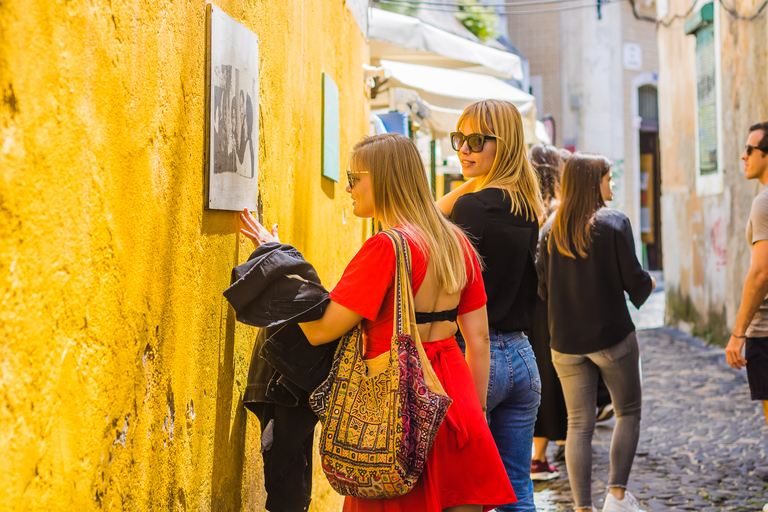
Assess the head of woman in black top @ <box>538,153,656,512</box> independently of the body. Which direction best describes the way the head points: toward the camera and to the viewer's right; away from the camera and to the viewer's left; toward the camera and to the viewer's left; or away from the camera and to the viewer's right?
away from the camera and to the viewer's right

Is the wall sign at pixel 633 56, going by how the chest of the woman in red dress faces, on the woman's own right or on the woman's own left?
on the woman's own right

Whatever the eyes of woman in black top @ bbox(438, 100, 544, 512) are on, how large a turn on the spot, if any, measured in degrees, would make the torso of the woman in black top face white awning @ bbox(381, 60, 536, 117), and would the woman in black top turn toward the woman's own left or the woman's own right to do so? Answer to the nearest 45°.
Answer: approximately 45° to the woman's own right

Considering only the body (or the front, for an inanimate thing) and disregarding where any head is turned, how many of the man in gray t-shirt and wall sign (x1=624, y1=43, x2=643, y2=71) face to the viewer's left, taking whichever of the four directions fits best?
1

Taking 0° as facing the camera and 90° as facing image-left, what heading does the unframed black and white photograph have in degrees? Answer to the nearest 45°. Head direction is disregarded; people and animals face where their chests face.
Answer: approximately 270°

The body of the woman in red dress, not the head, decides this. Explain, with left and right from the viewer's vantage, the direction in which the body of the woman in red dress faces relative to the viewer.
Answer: facing away from the viewer and to the left of the viewer

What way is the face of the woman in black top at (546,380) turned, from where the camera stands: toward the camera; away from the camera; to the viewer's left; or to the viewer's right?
away from the camera

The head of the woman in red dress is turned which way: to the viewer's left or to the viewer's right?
to the viewer's left

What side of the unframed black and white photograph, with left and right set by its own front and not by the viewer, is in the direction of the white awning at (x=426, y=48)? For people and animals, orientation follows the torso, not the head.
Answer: left

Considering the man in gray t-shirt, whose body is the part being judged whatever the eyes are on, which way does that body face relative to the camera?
to the viewer's left
